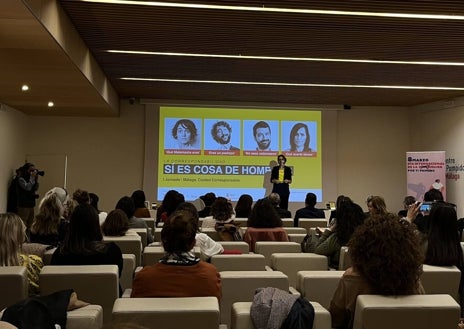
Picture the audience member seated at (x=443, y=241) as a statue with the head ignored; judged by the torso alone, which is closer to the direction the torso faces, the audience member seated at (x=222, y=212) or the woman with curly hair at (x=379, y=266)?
the audience member seated

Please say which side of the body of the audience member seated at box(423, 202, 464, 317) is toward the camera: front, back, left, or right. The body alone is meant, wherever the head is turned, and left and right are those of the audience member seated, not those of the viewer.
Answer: back

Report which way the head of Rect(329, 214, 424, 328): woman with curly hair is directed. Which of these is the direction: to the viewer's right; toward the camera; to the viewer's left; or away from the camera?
away from the camera

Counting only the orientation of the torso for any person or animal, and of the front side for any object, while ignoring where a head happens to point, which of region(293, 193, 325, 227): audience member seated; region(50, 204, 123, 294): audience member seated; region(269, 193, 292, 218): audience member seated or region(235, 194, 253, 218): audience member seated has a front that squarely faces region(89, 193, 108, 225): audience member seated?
region(50, 204, 123, 294): audience member seated

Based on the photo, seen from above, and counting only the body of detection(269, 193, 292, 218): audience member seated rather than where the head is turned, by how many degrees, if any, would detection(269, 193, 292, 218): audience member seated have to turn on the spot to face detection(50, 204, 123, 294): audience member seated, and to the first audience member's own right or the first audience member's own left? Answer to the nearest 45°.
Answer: approximately 180°

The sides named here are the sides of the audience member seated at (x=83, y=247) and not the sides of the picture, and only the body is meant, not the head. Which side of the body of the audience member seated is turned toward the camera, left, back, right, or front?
back

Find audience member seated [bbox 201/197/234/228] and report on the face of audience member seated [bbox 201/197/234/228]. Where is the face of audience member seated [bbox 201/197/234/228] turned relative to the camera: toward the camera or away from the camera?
away from the camera

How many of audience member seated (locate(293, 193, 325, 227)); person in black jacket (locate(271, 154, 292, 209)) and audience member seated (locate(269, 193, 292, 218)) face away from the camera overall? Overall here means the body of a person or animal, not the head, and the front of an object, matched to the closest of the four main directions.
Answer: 2

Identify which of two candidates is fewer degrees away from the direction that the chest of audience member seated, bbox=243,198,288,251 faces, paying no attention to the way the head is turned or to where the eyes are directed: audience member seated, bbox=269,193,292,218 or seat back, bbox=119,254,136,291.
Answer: the audience member seated

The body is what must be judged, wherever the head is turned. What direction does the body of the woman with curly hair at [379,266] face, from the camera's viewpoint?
away from the camera

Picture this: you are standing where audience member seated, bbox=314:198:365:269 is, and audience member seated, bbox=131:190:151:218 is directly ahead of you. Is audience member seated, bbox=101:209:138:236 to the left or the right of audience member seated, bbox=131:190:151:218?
left

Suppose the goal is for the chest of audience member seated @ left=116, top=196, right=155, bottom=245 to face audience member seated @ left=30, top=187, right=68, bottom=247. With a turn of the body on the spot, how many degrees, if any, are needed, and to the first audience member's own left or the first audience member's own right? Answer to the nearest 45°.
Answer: approximately 135° to the first audience member's own left

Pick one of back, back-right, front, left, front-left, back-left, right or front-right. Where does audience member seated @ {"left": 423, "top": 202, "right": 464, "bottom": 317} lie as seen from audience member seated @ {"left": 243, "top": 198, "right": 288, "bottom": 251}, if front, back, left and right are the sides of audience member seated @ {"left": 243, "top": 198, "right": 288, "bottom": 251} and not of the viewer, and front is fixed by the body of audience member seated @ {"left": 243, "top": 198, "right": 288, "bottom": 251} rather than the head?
back-right

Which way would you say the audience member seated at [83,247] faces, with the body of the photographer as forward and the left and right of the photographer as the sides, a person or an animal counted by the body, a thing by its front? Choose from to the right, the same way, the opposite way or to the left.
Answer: to the left

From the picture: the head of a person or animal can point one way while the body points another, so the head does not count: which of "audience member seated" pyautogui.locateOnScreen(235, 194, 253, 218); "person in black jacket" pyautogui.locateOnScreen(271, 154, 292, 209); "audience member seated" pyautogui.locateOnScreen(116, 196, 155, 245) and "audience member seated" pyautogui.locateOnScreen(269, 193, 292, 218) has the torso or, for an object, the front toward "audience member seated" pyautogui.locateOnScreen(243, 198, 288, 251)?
the person in black jacket

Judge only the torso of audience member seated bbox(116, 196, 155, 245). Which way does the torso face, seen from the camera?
away from the camera

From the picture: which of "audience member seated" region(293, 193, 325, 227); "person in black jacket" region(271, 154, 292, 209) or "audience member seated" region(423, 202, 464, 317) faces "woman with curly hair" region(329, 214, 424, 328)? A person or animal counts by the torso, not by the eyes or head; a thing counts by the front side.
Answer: the person in black jacket
